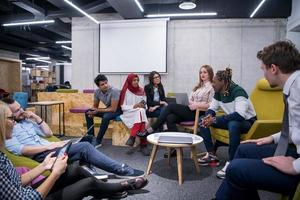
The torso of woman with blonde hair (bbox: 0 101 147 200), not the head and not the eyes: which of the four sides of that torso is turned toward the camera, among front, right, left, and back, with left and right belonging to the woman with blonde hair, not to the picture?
right

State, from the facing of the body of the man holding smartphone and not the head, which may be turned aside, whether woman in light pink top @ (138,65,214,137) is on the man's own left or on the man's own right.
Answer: on the man's own left

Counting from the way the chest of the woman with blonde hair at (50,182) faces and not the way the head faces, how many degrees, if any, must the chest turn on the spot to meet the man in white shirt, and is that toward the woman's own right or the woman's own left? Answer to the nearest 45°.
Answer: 0° — they already face them

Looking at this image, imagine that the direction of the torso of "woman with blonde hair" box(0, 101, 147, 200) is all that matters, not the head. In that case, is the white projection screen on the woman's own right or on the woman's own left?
on the woman's own left

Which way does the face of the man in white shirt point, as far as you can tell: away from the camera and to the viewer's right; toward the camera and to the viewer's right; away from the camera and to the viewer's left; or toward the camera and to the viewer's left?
away from the camera and to the viewer's left

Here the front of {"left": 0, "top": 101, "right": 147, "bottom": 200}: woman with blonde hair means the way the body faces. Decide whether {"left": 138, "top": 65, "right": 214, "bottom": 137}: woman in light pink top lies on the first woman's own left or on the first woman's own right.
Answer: on the first woman's own left

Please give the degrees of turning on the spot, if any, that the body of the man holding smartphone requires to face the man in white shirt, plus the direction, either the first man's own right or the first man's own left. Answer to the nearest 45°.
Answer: approximately 45° to the first man's own left

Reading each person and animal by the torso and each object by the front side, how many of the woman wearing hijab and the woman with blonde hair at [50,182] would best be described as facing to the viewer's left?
0

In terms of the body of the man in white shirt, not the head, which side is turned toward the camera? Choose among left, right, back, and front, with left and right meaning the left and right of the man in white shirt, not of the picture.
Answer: left

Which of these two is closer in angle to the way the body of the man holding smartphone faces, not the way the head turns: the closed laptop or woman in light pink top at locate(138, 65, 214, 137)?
the closed laptop

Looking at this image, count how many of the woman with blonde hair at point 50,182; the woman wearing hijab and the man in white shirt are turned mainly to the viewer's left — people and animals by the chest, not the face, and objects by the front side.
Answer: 1
